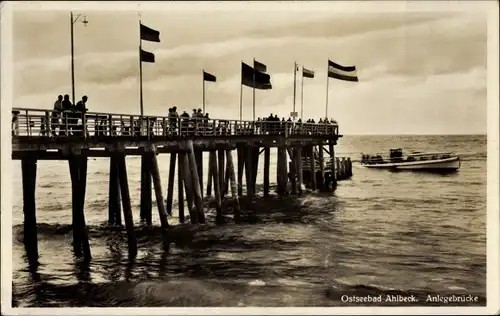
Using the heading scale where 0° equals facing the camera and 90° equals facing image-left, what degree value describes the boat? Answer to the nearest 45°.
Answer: approximately 270°

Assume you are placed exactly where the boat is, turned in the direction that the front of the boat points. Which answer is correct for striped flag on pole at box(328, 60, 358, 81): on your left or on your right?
on your right

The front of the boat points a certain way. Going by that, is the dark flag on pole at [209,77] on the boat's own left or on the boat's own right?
on the boat's own right

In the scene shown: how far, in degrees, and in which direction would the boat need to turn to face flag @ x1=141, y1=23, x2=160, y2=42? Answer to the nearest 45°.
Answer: approximately 90° to its right

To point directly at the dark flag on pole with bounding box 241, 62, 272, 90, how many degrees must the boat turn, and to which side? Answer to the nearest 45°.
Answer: approximately 90° to its right

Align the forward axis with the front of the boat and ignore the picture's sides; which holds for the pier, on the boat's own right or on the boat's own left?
on the boat's own right

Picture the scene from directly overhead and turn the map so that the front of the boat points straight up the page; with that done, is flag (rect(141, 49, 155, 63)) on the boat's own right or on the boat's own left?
on the boat's own right
